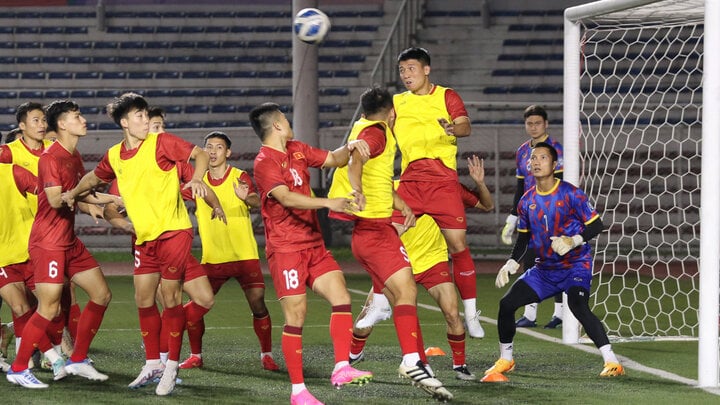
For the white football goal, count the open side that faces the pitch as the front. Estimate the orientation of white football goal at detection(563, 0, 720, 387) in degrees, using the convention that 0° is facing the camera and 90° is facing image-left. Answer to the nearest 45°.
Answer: approximately 45°

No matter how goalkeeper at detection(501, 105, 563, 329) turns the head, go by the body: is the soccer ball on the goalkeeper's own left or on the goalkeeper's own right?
on the goalkeeper's own right

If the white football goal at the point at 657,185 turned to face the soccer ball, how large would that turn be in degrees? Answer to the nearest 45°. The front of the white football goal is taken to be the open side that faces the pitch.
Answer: approximately 45° to its right
